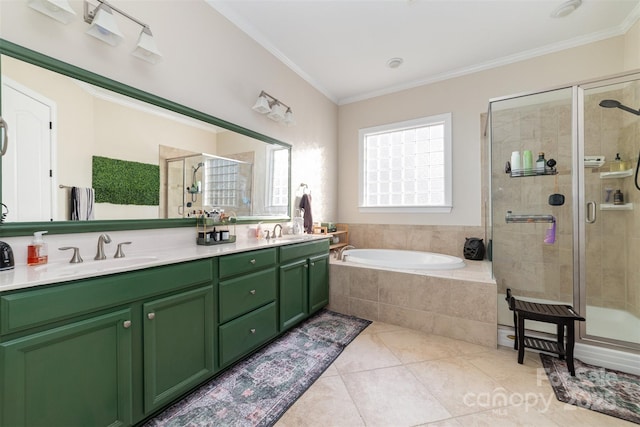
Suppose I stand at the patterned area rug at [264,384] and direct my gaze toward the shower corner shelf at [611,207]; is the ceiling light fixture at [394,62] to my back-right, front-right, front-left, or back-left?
front-left

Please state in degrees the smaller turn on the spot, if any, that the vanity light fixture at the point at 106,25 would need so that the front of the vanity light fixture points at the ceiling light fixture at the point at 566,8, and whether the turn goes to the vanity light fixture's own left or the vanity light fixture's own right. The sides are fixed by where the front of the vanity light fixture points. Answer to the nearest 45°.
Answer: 0° — it already faces it

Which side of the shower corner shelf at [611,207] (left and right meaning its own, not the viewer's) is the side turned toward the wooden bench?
front

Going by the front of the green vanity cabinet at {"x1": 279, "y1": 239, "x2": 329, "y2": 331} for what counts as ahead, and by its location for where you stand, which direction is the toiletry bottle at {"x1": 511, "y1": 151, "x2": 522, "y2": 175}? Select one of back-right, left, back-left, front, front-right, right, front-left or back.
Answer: front-left

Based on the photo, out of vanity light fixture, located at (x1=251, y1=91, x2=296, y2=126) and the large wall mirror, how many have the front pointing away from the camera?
0

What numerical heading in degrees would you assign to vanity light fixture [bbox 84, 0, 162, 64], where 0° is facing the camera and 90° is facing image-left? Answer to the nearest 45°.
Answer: approximately 315°

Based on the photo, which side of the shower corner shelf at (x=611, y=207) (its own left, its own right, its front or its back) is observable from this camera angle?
front

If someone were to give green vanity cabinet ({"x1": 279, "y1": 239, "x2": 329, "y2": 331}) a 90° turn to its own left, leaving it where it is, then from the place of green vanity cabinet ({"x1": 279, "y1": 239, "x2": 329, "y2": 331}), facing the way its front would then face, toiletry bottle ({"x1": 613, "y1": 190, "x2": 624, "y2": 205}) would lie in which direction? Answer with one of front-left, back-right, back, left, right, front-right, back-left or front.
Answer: front-right

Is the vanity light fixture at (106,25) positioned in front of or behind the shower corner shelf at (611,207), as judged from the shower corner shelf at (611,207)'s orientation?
in front

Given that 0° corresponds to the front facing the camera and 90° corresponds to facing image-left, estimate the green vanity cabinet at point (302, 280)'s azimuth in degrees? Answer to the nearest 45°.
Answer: approximately 315°

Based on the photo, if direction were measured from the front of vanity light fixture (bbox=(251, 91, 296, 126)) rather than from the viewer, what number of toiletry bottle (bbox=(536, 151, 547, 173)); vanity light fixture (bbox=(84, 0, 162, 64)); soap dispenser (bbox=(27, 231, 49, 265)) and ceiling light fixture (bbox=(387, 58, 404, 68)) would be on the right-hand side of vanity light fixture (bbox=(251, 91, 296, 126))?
2

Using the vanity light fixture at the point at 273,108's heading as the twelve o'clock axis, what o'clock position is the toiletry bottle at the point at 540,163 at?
The toiletry bottle is roughly at 11 o'clock from the vanity light fixture.

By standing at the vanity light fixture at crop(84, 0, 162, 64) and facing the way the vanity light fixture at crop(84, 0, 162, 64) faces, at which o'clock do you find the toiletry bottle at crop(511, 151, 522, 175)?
The toiletry bottle is roughly at 11 o'clock from the vanity light fixture.

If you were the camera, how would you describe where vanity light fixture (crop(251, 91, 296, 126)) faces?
facing the viewer and to the right of the viewer

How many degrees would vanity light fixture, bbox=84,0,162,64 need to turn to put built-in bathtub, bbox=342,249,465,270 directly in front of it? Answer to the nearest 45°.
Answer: approximately 45° to its left

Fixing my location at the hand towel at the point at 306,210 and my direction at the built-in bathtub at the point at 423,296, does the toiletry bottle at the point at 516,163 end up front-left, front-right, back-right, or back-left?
front-left
